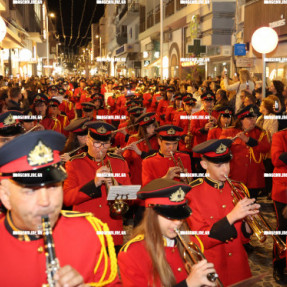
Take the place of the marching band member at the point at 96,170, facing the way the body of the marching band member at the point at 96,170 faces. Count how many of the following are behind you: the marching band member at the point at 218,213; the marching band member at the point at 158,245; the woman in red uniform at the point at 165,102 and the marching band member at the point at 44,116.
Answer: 2

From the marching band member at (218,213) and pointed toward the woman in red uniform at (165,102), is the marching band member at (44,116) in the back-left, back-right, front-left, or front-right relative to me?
front-left

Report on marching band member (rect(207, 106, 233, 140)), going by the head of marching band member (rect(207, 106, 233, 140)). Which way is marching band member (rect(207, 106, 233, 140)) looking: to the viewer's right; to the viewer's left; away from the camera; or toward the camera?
toward the camera

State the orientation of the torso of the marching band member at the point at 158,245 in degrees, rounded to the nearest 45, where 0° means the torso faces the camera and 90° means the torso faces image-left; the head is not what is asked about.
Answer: approximately 315°

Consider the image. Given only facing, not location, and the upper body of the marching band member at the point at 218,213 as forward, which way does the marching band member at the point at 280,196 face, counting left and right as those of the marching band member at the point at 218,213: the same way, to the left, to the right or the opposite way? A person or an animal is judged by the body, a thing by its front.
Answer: the same way

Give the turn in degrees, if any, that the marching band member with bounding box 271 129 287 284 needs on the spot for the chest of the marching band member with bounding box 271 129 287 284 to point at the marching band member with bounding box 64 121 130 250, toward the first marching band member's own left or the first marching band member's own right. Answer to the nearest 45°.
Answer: approximately 90° to the first marching band member's own right

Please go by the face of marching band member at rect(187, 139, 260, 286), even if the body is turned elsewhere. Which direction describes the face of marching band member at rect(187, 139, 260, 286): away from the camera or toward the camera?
toward the camera

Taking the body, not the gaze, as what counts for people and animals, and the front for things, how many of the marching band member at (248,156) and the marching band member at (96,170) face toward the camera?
2

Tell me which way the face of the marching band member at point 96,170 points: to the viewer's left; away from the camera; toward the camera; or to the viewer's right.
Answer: toward the camera

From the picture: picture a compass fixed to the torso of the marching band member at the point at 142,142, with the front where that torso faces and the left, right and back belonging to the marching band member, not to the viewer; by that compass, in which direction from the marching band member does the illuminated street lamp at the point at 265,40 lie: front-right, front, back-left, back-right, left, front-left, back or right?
left

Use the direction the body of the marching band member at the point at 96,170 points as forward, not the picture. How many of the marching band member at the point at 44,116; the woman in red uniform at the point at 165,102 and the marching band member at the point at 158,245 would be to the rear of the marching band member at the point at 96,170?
2

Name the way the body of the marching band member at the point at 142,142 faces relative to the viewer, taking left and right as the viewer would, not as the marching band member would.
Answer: facing the viewer and to the right of the viewer

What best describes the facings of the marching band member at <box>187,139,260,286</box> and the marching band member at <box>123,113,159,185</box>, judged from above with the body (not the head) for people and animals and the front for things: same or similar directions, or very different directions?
same or similar directions

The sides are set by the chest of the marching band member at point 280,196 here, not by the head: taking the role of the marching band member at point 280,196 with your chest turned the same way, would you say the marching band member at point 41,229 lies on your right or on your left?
on your right

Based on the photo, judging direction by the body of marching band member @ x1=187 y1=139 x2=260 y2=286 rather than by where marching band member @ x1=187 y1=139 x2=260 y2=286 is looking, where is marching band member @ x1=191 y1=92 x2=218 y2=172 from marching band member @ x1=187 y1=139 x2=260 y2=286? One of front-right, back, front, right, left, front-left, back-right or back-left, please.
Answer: back-left

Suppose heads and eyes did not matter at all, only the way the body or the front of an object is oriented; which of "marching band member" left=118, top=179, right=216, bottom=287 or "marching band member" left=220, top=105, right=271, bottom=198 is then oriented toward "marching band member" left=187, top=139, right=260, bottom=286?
"marching band member" left=220, top=105, right=271, bottom=198

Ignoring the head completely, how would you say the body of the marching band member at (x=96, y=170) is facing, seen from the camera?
toward the camera

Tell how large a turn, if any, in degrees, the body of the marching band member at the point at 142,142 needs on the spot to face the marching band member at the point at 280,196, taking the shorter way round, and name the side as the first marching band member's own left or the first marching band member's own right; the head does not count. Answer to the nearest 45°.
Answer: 0° — they already face them
